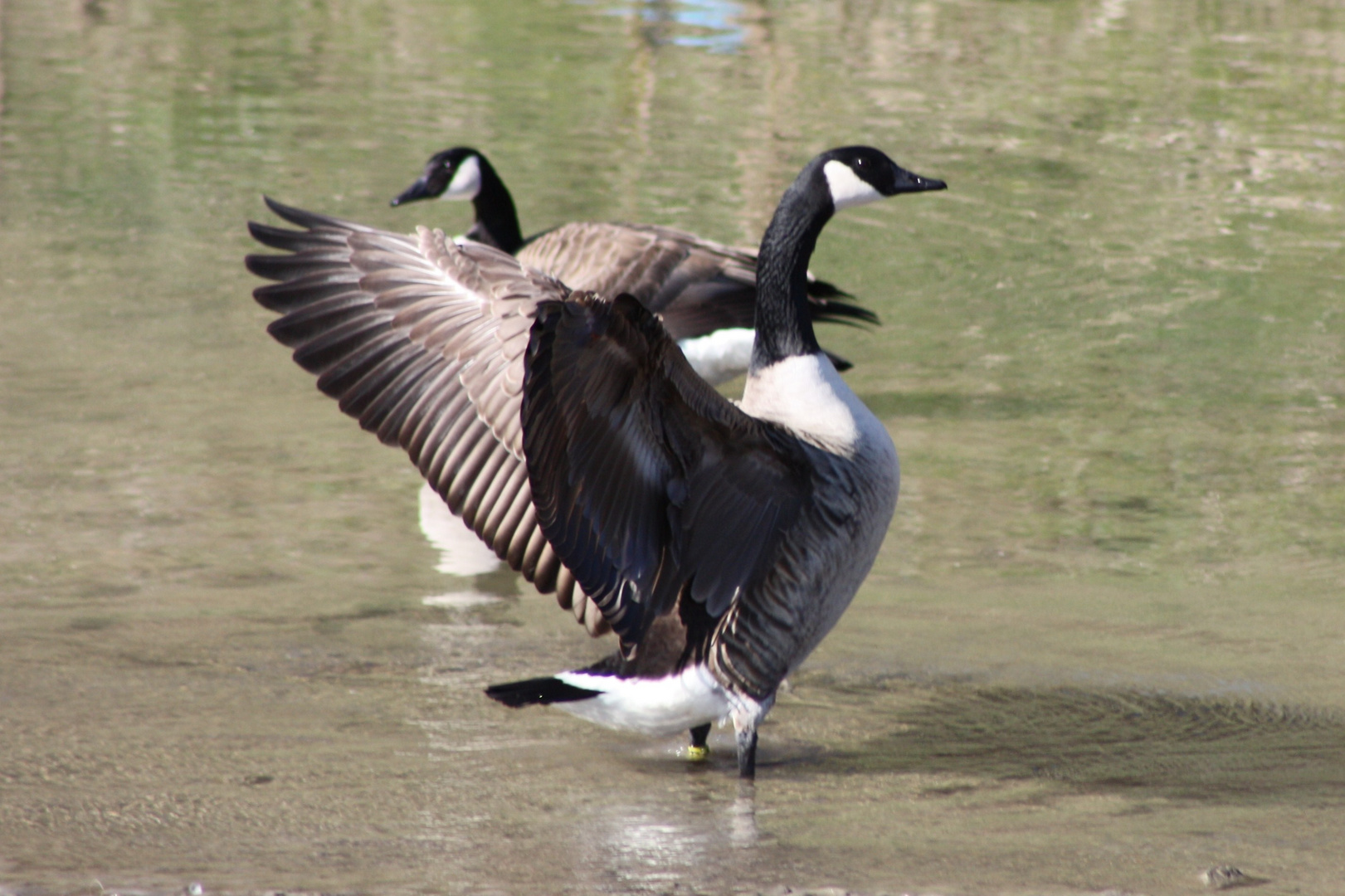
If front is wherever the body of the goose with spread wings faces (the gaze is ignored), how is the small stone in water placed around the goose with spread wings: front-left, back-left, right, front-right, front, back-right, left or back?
front-right

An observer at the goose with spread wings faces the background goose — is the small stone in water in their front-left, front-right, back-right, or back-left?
back-right

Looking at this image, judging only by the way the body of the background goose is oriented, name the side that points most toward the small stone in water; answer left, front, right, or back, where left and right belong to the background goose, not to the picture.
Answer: left

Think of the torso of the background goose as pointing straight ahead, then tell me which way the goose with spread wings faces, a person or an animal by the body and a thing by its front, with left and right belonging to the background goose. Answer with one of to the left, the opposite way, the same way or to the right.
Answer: the opposite way

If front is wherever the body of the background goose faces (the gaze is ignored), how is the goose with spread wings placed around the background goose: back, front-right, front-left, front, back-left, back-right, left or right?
left

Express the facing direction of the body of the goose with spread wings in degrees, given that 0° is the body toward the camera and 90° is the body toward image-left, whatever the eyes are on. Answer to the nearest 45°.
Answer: approximately 270°

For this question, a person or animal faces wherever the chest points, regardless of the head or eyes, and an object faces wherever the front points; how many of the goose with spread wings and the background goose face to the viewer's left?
1

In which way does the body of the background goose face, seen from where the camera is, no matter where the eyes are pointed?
to the viewer's left
